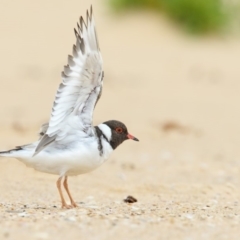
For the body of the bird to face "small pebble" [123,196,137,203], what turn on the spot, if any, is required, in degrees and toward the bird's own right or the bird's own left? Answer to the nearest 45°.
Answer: approximately 45° to the bird's own left

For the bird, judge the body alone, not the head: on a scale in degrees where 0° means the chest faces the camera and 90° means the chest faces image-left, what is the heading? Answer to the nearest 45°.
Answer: approximately 270°
